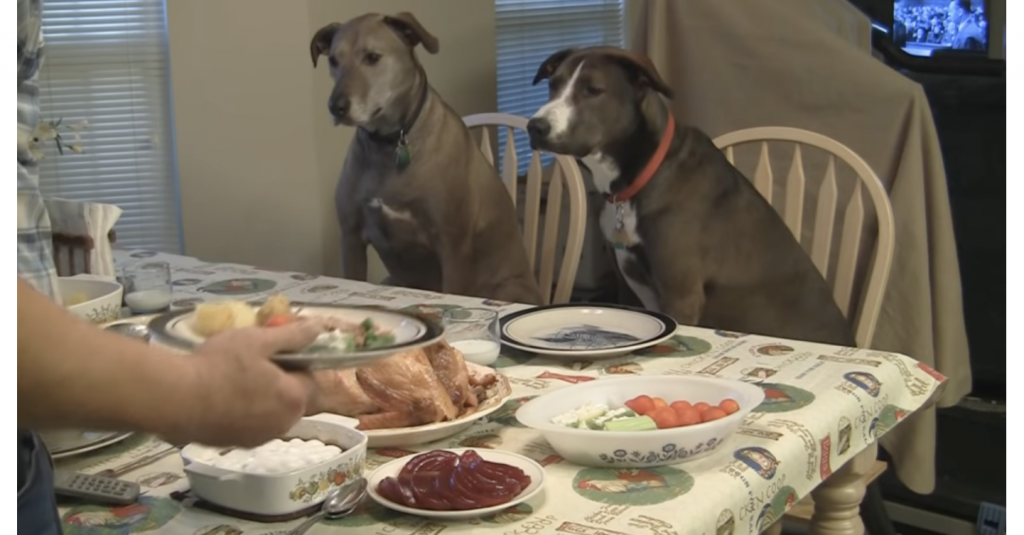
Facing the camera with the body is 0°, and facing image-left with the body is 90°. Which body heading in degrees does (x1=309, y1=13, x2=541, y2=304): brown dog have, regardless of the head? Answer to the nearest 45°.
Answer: approximately 45°

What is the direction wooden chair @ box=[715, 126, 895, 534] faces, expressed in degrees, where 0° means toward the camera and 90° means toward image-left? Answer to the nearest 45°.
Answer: approximately 45°

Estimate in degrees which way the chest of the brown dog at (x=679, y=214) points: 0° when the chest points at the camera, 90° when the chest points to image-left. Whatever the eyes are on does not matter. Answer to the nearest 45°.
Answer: approximately 45°
